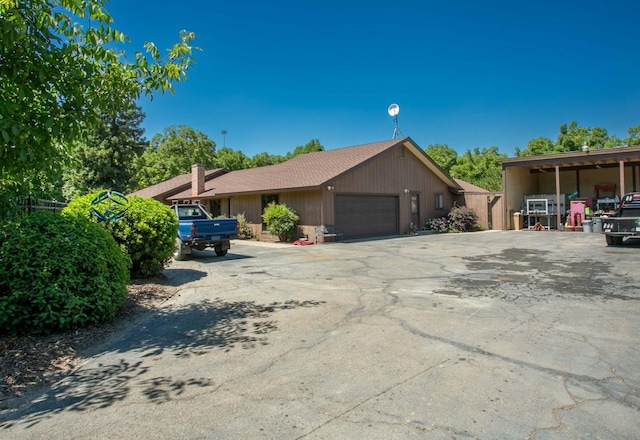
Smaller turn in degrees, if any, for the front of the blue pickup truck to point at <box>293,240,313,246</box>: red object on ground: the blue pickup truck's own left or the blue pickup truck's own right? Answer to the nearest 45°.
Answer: approximately 90° to the blue pickup truck's own right

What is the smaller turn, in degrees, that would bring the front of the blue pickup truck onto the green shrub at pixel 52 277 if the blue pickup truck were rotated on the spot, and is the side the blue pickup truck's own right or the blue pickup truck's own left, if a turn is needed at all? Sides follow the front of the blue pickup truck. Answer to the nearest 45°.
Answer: approximately 135° to the blue pickup truck's own left

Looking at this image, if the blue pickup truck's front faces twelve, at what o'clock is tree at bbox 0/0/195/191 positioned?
The tree is roughly at 8 o'clock from the blue pickup truck.

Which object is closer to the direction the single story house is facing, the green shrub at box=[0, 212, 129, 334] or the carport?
the green shrub

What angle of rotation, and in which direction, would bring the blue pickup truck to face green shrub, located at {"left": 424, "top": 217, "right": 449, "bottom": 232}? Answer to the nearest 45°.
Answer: approximately 90° to its right

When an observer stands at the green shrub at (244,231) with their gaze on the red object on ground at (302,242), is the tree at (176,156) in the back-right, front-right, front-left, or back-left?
back-left

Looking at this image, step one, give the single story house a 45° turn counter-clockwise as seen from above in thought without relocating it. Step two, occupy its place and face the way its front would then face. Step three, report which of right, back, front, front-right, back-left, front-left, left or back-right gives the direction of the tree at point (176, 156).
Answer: back-right

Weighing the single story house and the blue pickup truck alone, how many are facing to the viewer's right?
0

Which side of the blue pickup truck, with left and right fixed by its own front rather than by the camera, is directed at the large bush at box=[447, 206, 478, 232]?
right

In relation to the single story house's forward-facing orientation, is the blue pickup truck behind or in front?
in front
